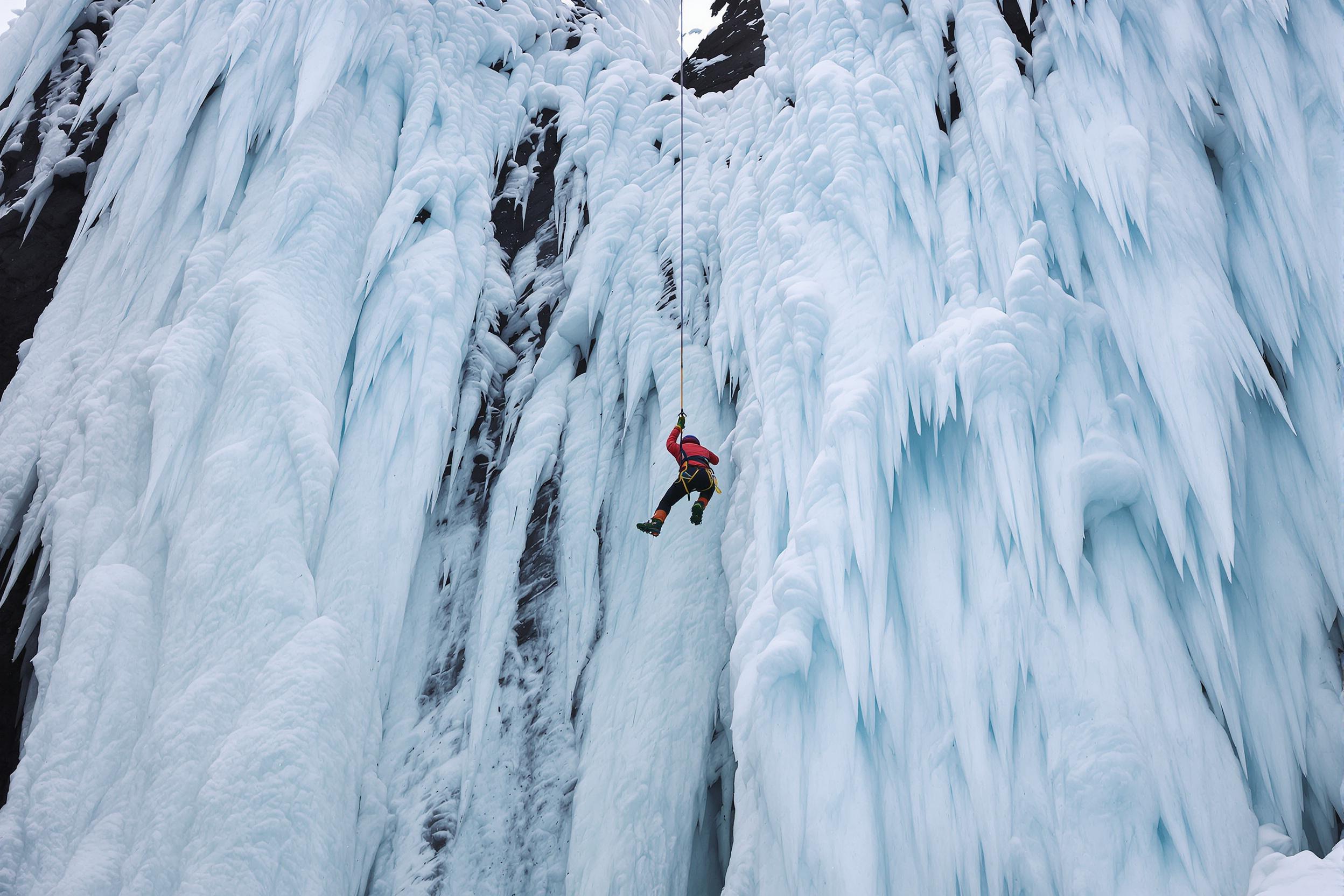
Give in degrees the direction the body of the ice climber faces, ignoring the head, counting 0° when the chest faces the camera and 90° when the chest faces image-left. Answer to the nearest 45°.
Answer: approximately 135°
